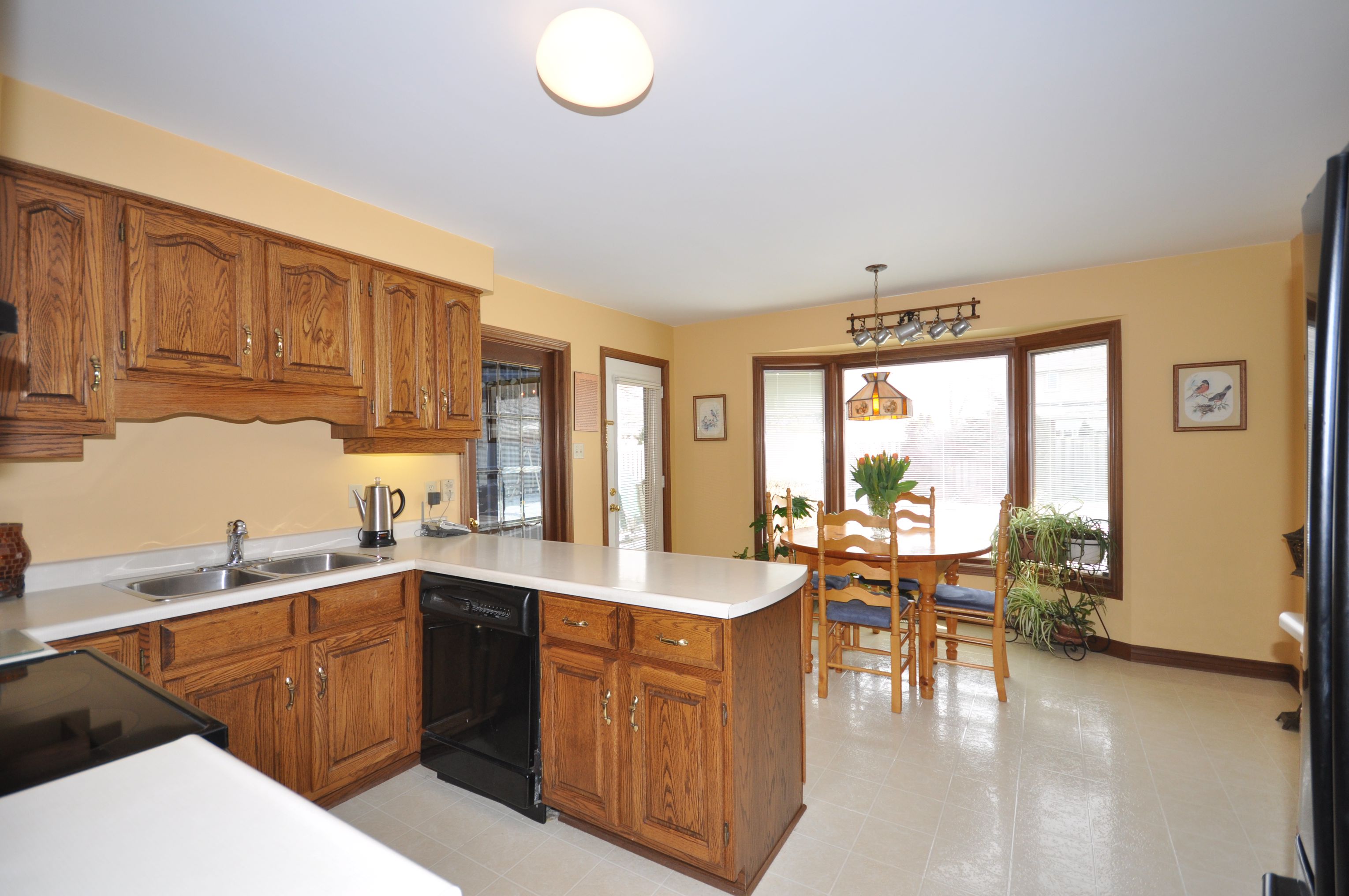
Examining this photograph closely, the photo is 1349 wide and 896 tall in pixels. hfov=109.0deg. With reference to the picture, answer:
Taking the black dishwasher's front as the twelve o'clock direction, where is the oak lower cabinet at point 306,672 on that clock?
The oak lower cabinet is roughly at 2 o'clock from the black dishwasher.

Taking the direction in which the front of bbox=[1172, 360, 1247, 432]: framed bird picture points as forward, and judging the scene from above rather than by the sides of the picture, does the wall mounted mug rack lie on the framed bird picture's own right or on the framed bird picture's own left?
on the framed bird picture's own right

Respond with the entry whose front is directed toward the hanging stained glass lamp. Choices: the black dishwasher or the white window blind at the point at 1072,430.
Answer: the white window blind

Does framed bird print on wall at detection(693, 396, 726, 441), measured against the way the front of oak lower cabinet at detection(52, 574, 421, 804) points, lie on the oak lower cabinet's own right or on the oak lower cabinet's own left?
on the oak lower cabinet's own left

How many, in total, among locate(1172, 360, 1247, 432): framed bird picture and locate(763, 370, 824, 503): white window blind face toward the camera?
2

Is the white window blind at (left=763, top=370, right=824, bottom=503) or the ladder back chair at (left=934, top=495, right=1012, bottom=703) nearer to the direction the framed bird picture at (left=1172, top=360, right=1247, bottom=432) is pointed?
the ladder back chair

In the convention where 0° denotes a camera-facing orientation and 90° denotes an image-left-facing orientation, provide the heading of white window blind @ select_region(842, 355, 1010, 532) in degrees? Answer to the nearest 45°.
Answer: approximately 0°

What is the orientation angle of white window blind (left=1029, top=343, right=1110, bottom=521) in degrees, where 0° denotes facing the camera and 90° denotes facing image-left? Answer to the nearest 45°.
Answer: approximately 45°

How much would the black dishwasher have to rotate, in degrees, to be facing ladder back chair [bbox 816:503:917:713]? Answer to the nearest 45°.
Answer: approximately 135° to its left

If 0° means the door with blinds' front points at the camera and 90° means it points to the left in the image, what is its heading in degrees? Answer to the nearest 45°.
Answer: approximately 315°

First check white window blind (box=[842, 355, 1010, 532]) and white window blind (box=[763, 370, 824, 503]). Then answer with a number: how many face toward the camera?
2

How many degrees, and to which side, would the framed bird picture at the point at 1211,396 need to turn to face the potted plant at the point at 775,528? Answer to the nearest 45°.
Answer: approximately 45° to its right

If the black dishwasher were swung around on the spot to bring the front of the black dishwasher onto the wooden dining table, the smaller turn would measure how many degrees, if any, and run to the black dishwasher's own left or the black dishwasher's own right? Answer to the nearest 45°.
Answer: approximately 135° to the black dishwasher's own left
